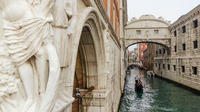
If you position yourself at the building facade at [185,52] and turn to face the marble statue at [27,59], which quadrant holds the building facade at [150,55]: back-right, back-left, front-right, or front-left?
back-right

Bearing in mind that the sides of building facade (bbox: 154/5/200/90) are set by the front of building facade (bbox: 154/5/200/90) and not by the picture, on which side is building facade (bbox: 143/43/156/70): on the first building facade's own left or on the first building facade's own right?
on the first building facade's own right

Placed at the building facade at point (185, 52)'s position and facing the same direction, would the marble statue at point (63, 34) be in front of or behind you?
in front

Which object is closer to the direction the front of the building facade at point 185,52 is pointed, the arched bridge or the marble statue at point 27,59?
the marble statue

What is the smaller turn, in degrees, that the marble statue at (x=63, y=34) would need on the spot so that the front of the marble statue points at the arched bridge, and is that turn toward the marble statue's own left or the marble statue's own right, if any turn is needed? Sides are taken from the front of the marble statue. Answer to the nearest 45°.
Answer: approximately 90° to the marble statue's own left

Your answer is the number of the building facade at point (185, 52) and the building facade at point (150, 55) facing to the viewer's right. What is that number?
0

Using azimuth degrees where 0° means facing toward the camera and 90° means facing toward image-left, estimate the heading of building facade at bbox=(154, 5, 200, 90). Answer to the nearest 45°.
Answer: approximately 45°

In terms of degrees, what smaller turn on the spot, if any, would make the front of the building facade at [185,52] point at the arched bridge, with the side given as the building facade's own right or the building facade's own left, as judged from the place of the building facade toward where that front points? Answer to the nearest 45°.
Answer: approximately 90° to the building facade's own right

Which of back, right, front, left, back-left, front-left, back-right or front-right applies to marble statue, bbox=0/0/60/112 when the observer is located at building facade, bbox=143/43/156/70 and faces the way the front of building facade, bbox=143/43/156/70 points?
front-left
